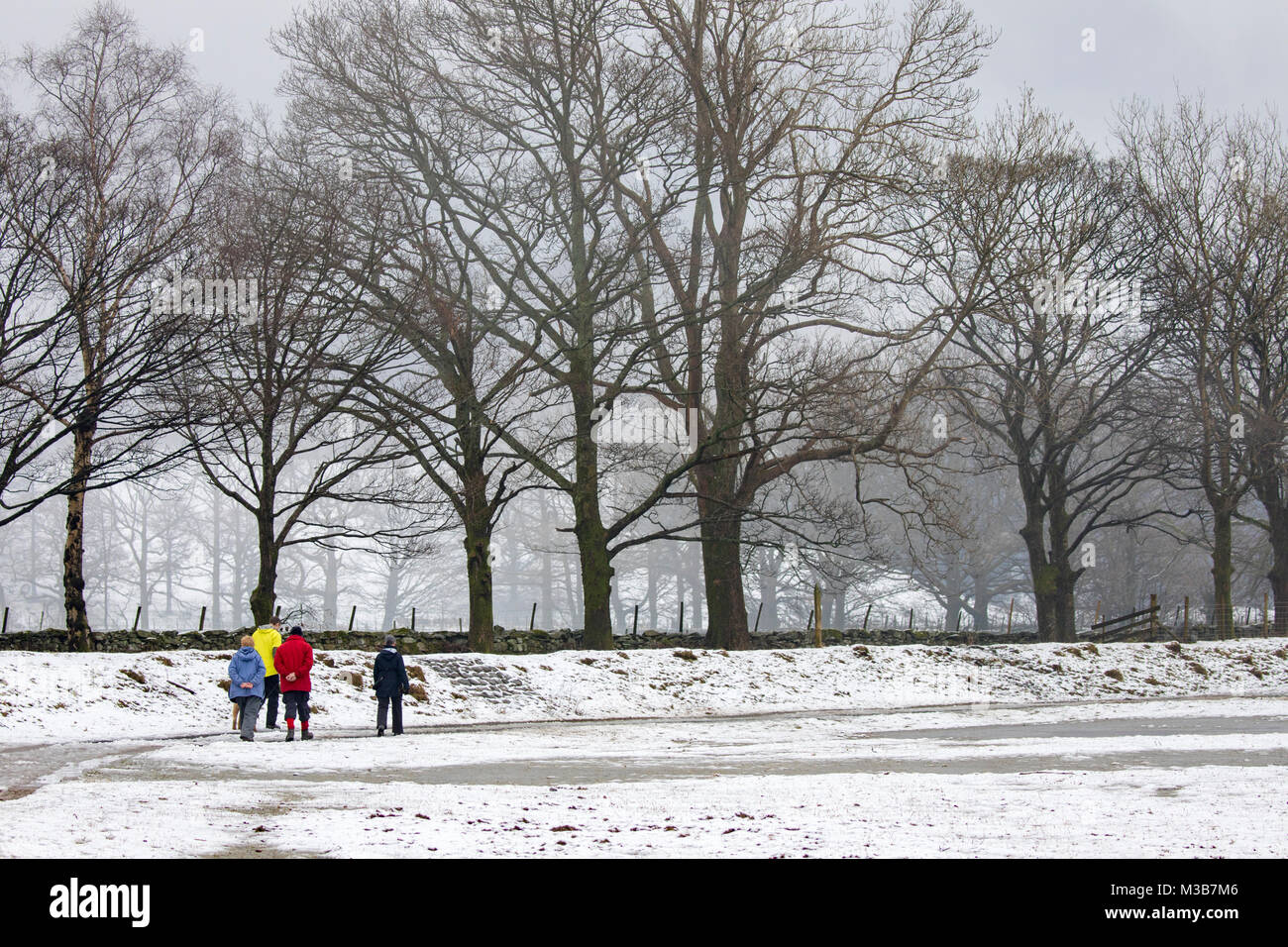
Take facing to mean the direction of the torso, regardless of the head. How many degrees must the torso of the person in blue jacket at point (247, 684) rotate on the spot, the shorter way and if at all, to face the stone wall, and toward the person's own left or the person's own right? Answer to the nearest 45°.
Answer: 0° — they already face it

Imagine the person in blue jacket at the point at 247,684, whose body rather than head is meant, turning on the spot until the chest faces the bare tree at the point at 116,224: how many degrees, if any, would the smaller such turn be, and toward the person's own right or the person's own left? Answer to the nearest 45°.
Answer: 0° — they already face it

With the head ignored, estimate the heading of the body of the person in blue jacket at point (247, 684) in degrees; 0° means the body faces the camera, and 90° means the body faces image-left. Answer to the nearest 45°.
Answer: approximately 180°

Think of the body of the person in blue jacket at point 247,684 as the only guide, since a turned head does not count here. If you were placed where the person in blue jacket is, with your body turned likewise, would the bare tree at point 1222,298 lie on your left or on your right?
on your right

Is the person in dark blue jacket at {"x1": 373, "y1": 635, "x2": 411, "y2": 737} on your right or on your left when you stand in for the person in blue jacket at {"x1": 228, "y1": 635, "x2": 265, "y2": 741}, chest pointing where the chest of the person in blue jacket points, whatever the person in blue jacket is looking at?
on your right
